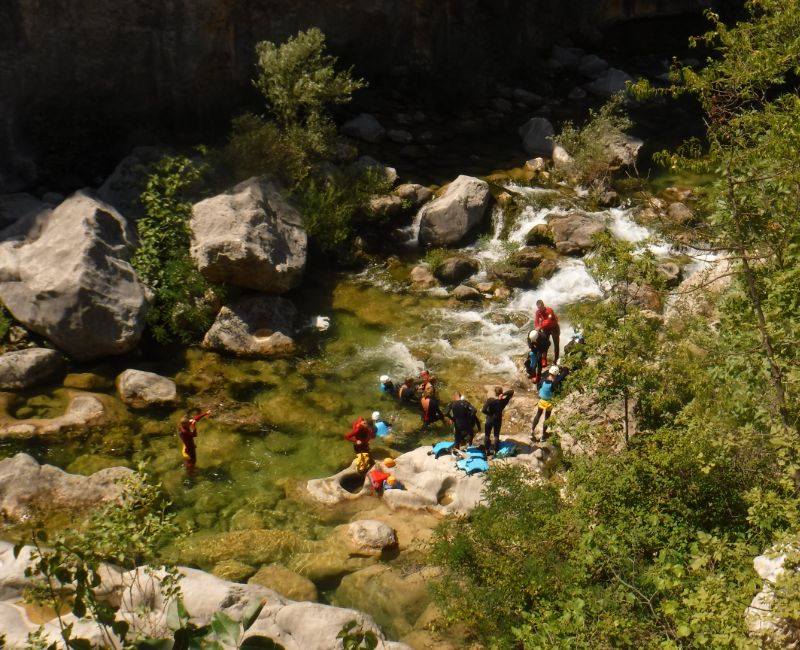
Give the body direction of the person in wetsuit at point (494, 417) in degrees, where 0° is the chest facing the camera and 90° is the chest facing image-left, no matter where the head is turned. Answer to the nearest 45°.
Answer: approximately 180°

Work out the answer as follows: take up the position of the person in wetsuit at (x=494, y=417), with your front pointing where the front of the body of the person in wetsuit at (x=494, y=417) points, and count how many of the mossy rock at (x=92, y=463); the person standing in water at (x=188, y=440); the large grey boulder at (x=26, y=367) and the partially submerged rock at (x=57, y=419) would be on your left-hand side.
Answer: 4

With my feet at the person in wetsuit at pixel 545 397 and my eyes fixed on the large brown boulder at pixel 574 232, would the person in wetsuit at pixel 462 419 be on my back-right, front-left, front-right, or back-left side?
back-left

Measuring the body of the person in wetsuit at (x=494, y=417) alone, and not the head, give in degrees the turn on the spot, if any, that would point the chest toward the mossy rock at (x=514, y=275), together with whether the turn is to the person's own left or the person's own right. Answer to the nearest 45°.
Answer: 0° — they already face it

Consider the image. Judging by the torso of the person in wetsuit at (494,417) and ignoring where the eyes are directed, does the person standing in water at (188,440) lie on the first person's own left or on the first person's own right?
on the first person's own left

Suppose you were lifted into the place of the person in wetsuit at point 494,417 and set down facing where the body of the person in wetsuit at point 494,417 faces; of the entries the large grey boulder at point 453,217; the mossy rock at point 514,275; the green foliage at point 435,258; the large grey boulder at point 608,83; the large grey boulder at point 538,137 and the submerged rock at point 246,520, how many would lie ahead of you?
5

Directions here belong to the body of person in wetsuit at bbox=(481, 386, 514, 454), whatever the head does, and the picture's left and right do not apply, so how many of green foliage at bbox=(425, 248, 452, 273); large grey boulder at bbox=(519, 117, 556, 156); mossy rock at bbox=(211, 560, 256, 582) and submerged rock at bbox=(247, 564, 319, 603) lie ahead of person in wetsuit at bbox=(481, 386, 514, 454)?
2

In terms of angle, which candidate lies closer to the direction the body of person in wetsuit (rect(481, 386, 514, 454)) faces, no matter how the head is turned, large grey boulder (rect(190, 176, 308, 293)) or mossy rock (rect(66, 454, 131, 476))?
the large grey boulder

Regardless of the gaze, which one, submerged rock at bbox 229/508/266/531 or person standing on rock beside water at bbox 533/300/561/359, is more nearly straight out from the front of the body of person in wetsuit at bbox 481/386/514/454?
the person standing on rock beside water

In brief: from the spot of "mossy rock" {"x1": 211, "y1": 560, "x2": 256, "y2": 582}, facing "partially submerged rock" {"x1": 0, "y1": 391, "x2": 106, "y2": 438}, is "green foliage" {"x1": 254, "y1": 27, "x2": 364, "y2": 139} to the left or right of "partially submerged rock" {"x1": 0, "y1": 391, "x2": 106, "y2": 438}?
right

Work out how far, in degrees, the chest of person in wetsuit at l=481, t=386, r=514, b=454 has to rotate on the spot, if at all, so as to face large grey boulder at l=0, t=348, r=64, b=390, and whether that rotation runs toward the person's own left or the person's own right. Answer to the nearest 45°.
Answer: approximately 90° to the person's own left
